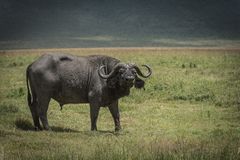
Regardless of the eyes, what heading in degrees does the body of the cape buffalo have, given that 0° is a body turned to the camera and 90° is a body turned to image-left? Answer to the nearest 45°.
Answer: approximately 270°
